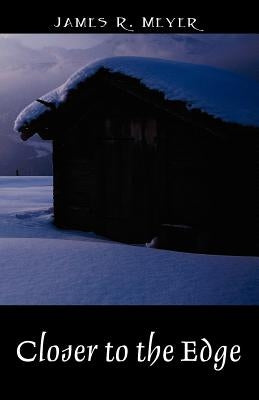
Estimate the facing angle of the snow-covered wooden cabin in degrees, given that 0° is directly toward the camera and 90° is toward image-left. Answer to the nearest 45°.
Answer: approximately 45°
